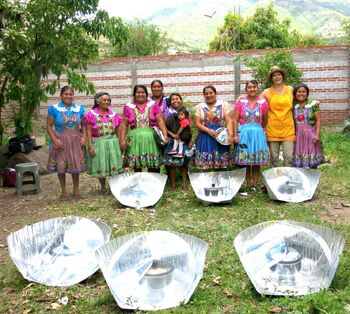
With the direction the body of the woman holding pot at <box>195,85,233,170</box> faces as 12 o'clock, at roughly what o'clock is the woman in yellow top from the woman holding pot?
The woman in yellow top is roughly at 9 o'clock from the woman holding pot.

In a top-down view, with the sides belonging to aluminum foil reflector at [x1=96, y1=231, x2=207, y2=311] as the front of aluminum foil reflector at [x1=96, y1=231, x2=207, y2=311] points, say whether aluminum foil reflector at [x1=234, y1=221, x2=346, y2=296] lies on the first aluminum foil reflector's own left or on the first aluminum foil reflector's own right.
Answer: on the first aluminum foil reflector's own left

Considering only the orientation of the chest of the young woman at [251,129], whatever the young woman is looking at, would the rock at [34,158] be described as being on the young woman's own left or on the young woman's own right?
on the young woman's own right

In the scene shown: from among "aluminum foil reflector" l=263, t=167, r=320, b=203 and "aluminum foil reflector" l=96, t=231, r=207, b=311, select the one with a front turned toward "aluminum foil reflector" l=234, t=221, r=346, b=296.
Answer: "aluminum foil reflector" l=263, t=167, r=320, b=203

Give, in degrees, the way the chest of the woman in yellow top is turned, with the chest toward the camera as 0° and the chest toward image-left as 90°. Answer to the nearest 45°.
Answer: approximately 0°

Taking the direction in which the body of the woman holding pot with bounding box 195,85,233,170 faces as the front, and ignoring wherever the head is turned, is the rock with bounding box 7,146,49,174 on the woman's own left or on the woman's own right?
on the woman's own right

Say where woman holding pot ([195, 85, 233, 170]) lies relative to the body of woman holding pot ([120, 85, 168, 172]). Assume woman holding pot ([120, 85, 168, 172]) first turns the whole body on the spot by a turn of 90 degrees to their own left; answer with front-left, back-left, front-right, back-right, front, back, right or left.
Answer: front
